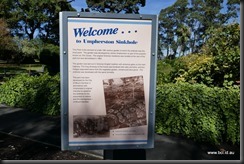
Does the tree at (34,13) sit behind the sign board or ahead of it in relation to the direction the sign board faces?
behind

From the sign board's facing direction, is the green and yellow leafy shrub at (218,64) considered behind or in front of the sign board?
behind

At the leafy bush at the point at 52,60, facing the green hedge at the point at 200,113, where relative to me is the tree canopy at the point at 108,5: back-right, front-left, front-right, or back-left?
back-left

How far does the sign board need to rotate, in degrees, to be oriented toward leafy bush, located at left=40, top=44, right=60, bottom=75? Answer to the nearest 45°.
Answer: approximately 180°

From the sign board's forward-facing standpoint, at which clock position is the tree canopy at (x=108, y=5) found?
The tree canopy is roughly at 6 o'clock from the sign board.

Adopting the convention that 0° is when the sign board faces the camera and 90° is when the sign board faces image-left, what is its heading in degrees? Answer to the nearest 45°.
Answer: approximately 0°

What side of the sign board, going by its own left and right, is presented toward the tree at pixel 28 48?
back
